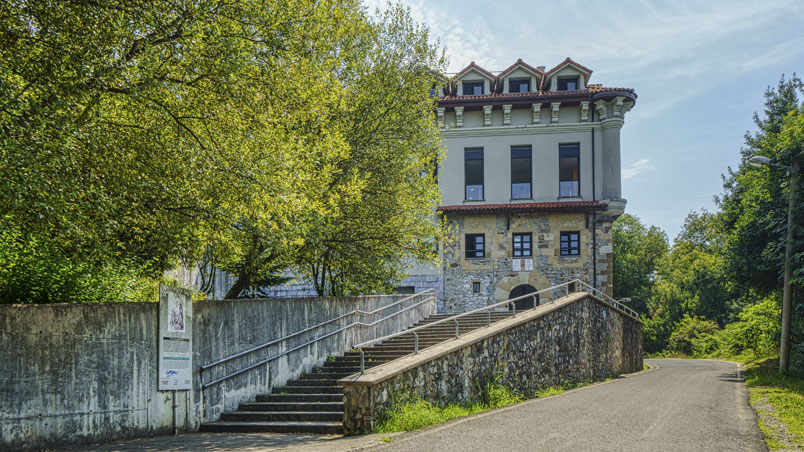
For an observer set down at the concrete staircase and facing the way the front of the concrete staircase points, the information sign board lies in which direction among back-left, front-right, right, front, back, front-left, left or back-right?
front

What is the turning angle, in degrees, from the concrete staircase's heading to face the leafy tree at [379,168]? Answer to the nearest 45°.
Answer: approximately 135° to its right

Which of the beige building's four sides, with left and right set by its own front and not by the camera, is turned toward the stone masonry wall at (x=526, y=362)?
front

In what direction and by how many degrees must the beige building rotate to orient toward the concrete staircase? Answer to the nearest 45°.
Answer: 0° — it already faces it

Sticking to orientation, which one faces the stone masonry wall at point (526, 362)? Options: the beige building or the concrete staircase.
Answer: the beige building

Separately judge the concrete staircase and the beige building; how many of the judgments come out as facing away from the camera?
0

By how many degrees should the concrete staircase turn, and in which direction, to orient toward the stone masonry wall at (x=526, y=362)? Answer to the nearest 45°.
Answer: approximately 180°

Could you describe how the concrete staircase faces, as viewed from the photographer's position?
facing the viewer and to the left of the viewer

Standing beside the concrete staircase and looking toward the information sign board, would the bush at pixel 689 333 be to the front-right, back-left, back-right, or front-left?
back-right

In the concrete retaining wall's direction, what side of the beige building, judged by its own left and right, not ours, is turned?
front

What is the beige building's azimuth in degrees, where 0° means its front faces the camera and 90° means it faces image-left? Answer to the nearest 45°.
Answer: approximately 0°

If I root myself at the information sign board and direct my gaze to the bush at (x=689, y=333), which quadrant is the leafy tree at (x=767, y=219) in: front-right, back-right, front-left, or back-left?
front-right

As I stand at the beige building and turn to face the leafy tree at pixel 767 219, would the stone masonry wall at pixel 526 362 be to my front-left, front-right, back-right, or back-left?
front-right
